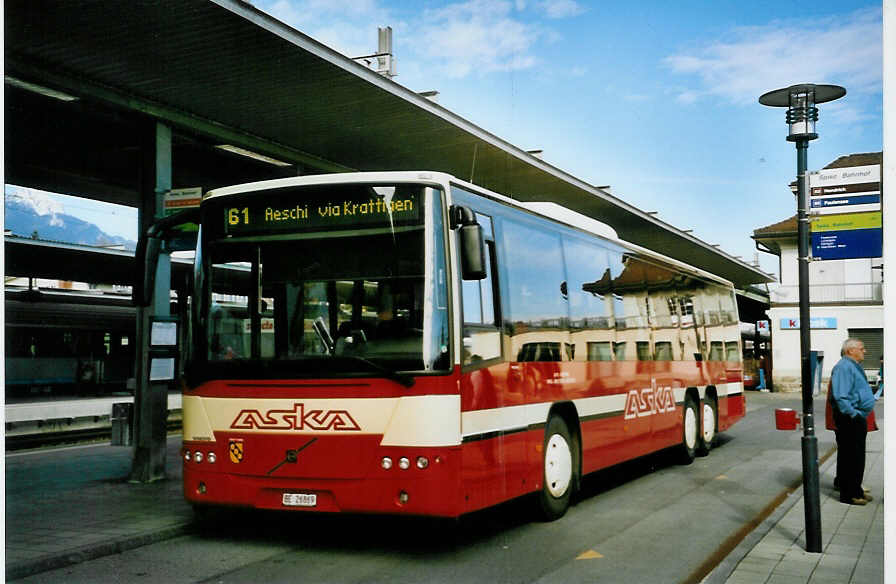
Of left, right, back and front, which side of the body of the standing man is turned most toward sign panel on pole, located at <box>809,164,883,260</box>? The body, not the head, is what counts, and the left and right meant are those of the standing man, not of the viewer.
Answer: right

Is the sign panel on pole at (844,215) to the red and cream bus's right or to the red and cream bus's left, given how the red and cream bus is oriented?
on its left

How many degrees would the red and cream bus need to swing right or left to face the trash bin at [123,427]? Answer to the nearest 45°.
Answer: approximately 90° to its right

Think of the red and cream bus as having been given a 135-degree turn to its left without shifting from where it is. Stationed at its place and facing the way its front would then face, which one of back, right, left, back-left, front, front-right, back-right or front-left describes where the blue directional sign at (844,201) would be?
front

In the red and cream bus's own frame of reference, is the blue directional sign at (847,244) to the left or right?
on its left

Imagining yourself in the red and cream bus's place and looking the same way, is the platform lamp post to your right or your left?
on your left

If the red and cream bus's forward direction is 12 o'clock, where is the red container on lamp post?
The red container on lamp post is roughly at 7 o'clock from the red and cream bus.

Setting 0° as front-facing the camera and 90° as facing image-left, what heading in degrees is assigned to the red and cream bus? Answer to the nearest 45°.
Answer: approximately 45°

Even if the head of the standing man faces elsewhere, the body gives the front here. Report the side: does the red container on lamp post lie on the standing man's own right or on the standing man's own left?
on the standing man's own right

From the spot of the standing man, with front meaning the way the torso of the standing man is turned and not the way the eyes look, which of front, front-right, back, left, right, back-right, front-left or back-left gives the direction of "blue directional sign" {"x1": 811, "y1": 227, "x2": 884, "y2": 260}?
right
